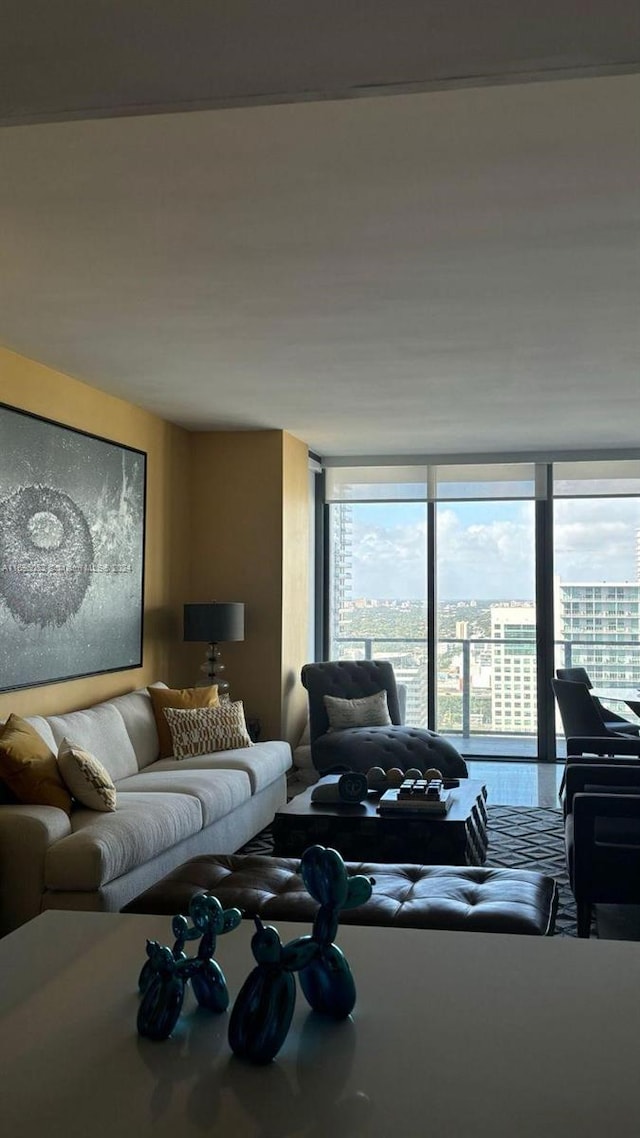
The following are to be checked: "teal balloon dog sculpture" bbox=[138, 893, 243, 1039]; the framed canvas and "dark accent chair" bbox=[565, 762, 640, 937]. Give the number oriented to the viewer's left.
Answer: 1

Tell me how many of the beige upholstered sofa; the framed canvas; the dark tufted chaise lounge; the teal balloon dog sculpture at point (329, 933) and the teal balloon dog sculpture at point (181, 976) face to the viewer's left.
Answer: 0

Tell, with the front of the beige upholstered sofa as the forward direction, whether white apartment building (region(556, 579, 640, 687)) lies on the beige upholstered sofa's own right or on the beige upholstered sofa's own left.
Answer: on the beige upholstered sofa's own left

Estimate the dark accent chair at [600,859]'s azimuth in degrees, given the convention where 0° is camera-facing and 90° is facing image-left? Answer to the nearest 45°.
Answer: approximately 90°

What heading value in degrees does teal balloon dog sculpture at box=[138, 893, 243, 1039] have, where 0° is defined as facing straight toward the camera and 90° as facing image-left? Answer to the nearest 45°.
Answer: approximately 225°

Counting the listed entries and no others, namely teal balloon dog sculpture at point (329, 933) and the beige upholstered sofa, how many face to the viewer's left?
0

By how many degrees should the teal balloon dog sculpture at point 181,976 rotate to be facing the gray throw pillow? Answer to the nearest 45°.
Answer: approximately 45° to its left

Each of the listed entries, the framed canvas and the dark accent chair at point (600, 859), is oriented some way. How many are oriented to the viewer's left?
1

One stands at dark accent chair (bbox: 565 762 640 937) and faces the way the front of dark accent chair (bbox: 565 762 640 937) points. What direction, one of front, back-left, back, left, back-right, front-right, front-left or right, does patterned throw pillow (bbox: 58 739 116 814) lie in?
front

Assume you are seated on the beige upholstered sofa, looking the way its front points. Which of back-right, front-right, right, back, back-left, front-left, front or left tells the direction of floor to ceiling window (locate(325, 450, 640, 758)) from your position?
left

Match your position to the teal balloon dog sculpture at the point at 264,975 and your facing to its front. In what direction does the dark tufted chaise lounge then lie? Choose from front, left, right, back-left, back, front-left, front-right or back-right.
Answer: front-left

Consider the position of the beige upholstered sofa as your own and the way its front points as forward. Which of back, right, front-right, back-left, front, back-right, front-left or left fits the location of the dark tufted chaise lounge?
left

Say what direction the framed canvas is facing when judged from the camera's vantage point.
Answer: facing the viewer and to the right of the viewer

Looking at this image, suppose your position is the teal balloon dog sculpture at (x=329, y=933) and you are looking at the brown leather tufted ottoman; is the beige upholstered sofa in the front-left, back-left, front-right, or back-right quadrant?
front-left

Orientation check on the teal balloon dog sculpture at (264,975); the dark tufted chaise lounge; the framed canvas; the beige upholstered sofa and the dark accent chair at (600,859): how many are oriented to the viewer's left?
1

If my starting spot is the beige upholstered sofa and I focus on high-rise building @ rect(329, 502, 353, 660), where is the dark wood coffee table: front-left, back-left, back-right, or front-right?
front-right

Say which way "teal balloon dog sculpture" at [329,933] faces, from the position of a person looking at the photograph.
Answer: facing away from the viewer and to the right of the viewer
